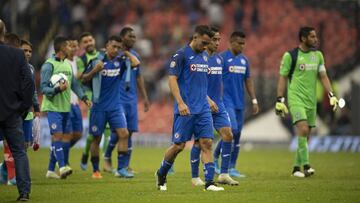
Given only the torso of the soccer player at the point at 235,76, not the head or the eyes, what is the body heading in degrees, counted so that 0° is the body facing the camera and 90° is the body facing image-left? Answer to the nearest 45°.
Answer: approximately 315°

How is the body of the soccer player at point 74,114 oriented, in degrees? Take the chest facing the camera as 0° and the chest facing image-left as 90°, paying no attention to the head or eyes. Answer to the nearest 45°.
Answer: approximately 315°
